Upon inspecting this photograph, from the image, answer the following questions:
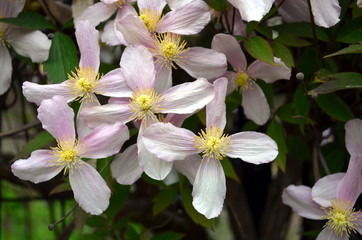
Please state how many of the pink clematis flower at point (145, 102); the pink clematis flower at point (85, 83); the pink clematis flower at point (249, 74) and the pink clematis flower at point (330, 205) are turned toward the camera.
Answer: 4

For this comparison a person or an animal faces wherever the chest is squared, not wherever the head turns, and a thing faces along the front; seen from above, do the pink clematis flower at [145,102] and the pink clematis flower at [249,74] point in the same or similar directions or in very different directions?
same or similar directions

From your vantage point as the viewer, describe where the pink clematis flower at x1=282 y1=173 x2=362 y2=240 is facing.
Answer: facing the viewer

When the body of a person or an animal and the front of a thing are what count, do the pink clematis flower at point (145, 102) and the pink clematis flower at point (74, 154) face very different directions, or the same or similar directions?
same or similar directions

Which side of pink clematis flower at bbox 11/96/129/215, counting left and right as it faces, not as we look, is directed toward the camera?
front

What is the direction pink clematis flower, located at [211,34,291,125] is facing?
toward the camera
